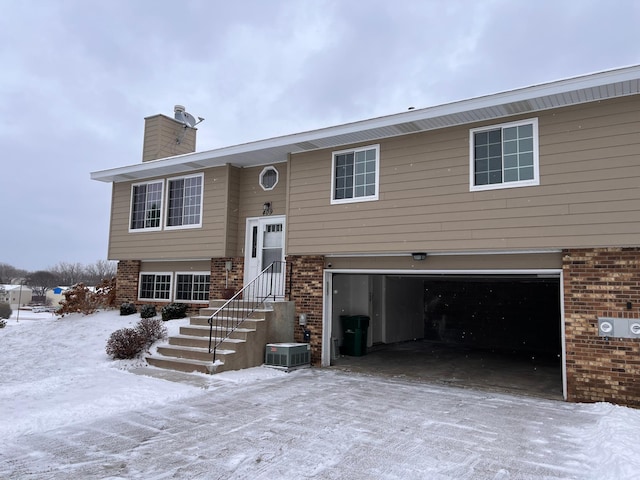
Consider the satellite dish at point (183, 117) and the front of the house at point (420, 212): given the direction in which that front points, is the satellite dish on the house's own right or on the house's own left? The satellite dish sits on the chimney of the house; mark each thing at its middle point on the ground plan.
on the house's own right

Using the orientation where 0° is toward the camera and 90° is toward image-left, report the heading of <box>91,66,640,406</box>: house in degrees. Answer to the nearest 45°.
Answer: approximately 45°
